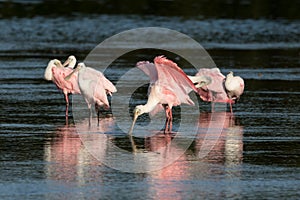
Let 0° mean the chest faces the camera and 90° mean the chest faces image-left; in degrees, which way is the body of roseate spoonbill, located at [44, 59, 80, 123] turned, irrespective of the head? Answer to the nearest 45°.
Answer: approximately 90°

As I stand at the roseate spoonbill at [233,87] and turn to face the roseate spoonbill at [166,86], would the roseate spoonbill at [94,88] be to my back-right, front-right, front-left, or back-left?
front-right

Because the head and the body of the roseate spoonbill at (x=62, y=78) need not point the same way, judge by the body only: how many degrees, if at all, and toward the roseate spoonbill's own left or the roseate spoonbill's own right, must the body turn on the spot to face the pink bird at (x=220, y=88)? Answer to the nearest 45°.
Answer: approximately 180°

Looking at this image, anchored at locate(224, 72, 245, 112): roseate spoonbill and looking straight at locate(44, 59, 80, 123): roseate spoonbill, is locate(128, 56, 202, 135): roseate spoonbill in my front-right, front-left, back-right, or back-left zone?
front-left

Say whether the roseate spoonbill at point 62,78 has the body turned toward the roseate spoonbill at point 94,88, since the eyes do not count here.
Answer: no

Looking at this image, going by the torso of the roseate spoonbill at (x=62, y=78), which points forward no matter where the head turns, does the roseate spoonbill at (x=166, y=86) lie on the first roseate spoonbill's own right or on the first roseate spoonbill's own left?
on the first roseate spoonbill's own left

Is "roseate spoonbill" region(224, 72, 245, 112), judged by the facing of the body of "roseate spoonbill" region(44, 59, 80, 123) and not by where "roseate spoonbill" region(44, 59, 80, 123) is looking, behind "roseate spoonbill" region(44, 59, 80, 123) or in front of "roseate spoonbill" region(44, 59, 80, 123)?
behind

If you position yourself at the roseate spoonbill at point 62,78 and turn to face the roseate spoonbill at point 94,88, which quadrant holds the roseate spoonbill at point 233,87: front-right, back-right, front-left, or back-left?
front-left
